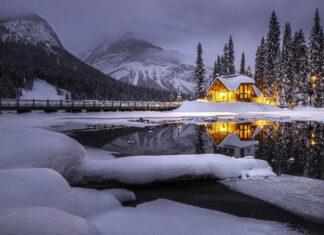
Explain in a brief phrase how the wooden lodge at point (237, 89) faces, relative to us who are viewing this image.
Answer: facing the viewer and to the left of the viewer

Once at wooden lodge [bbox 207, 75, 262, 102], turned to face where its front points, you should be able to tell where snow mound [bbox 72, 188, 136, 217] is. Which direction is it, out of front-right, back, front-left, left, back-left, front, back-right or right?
front-left

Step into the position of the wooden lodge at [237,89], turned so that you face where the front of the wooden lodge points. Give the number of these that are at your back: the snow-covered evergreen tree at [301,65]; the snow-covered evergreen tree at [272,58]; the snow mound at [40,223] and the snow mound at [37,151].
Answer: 2

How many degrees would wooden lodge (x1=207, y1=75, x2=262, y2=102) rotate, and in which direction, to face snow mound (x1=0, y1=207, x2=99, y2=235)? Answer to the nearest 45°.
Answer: approximately 45° to its left

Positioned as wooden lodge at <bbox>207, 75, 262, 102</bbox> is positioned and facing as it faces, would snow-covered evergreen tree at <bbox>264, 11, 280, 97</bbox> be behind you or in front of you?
behind

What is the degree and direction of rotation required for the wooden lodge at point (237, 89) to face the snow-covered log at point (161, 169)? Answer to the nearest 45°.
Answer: approximately 45° to its left

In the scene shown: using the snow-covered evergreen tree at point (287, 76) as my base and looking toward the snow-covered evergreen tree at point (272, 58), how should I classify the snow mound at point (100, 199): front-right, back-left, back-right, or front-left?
back-left

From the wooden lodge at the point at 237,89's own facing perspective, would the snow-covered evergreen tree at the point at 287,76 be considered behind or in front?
behind

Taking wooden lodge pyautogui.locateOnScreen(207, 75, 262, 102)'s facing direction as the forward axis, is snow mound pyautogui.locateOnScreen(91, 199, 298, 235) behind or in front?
in front
